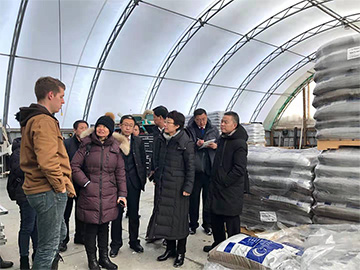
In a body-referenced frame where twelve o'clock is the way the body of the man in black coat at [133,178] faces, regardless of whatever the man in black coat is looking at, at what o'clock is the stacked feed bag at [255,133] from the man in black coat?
The stacked feed bag is roughly at 7 o'clock from the man in black coat.

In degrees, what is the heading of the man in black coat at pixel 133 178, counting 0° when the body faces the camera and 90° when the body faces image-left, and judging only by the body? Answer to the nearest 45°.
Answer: approximately 0°

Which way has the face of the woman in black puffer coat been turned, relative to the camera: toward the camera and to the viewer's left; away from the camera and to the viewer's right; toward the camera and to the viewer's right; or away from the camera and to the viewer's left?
toward the camera and to the viewer's left

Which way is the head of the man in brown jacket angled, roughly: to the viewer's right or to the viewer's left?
to the viewer's right

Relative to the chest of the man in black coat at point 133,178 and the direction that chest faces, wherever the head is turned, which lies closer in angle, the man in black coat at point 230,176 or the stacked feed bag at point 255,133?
the man in black coat

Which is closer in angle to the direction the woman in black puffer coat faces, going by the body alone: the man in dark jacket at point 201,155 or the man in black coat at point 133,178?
the man in black coat

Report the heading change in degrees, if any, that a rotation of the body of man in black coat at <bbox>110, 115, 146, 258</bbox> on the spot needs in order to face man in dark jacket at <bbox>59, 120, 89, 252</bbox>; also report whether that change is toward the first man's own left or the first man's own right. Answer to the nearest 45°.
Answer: approximately 90° to the first man's own right

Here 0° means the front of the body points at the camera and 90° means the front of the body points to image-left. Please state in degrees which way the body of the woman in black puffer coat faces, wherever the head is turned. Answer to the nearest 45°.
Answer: approximately 45°

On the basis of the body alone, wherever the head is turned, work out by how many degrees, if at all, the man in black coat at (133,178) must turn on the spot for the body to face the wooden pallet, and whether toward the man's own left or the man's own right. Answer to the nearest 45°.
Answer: approximately 45° to the man's own left
